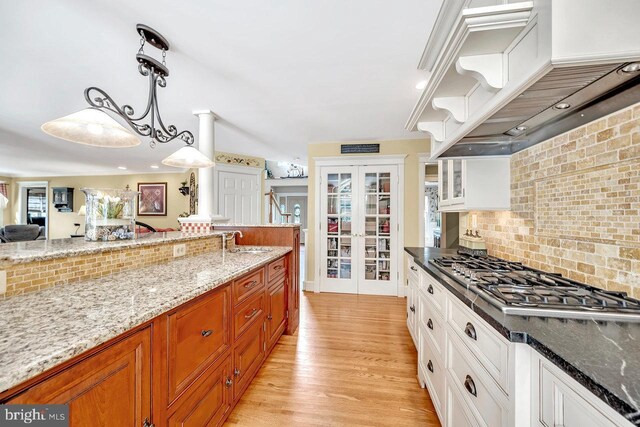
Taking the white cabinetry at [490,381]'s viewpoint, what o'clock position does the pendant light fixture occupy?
The pendant light fixture is roughly at 1 o'clock from the white cabinetry.

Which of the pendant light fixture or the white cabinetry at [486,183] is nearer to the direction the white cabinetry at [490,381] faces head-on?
the pendant light fixture

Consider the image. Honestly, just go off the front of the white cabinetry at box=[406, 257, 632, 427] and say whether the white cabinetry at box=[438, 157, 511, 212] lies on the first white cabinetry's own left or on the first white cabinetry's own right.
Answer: on the first white cabinetry's own right

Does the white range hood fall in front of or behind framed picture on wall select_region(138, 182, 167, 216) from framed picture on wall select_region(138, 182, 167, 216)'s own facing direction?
in front

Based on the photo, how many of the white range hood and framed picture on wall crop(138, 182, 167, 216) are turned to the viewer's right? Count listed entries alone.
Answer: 0

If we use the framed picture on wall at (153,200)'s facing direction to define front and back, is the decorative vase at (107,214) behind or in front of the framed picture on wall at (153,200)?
in front

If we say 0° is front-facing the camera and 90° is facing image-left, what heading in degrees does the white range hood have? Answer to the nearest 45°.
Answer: approximately 45°

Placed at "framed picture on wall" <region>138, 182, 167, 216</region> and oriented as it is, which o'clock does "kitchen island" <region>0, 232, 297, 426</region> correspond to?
The kitchen island is roughly at 12 o'clock from the framed picture on wall.
